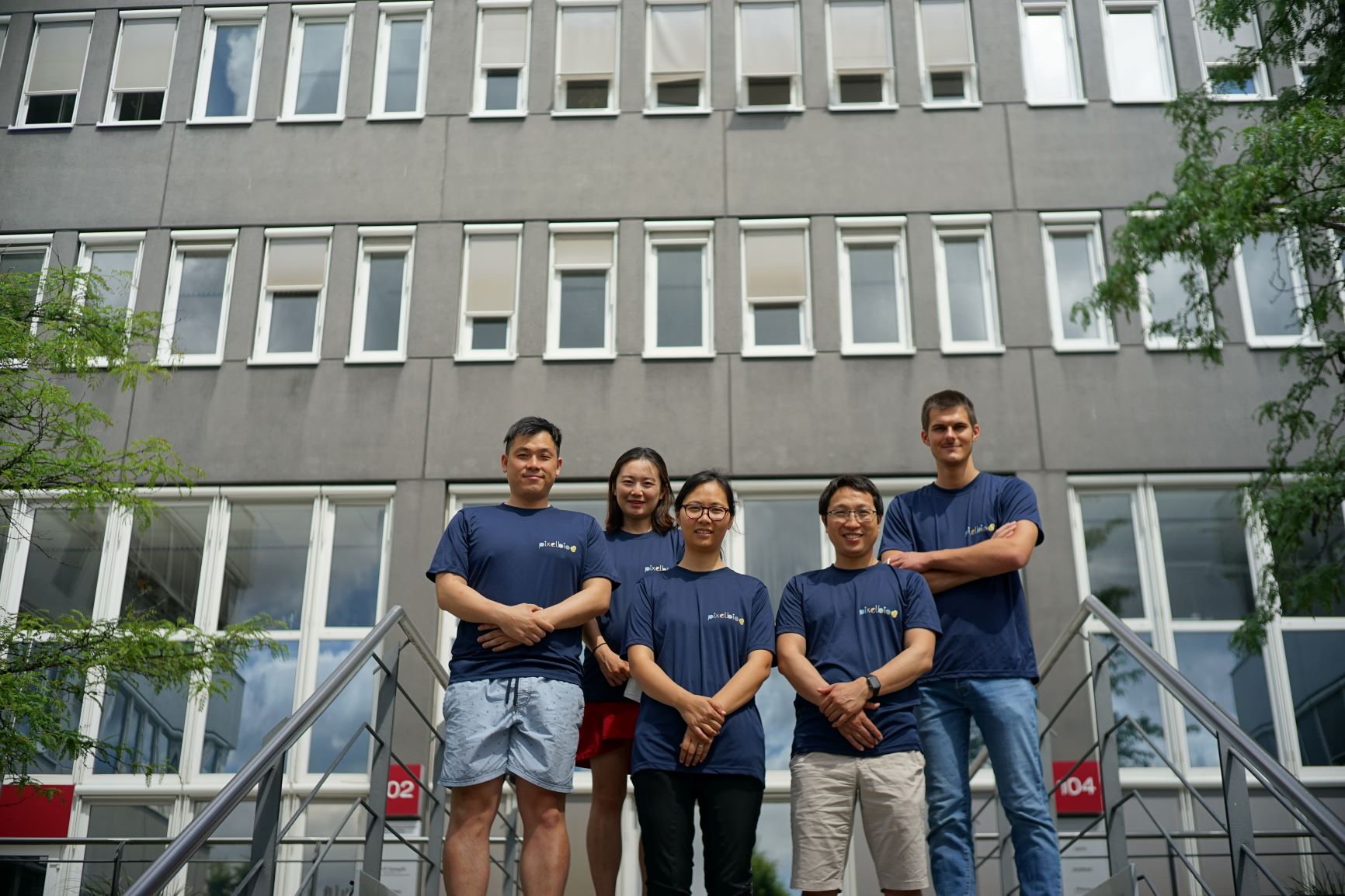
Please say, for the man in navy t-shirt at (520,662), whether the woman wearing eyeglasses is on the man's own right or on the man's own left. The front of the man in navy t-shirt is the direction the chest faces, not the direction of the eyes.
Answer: on the man's own left

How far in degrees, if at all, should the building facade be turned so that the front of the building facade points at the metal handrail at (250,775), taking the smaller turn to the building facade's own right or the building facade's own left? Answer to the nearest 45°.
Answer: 0° — it already faces it

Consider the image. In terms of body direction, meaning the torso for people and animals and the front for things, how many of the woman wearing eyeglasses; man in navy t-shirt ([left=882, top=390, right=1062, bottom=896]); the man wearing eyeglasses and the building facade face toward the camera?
4

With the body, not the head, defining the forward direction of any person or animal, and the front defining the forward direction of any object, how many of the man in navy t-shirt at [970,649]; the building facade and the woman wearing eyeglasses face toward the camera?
3

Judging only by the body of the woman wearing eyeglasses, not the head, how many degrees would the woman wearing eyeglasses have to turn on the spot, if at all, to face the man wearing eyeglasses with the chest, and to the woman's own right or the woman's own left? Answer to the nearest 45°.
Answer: approximately 90° to the woman's own left

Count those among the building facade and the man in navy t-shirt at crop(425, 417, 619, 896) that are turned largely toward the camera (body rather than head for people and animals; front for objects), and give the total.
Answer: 2

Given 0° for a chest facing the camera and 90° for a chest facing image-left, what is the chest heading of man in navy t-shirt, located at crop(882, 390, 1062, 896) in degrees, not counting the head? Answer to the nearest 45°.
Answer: approximately 0°

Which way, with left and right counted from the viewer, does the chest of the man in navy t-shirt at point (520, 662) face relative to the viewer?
facing the viewer

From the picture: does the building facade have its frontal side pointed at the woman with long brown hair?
yes
